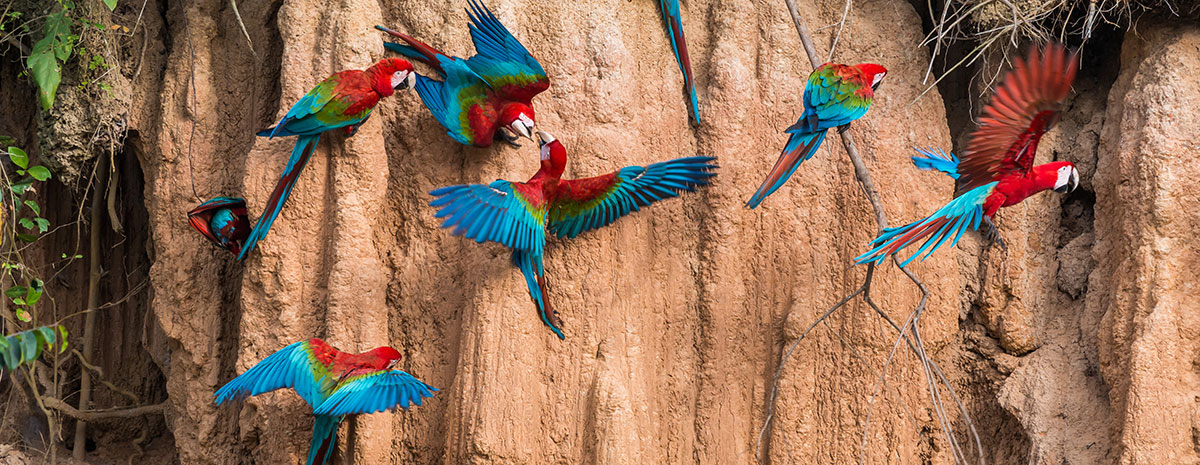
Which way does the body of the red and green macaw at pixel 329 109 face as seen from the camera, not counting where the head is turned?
to the viewer's right

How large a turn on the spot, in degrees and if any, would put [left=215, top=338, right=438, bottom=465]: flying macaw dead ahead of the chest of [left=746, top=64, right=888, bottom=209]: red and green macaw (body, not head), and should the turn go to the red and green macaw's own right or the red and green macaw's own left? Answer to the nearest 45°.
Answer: approximately 135° to the red and green macaw's own left

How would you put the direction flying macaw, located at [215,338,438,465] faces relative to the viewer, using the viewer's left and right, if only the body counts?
facing away from the viewer and to the right of the viewer

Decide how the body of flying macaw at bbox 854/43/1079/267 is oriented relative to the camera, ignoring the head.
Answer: to the viewer's right

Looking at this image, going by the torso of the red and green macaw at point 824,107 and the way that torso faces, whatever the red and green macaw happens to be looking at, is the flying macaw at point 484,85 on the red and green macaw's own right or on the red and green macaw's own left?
on the red and green macaw's own left

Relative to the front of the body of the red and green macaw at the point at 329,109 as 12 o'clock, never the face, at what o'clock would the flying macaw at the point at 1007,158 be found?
The flying macaw is roughly at 1 o'clock from the red and green macaw.

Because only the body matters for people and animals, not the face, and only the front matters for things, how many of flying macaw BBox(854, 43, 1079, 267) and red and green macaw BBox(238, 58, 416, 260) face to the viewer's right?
2

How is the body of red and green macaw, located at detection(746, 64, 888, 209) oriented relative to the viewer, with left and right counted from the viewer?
facing away from the viewer and to the right of the viewer

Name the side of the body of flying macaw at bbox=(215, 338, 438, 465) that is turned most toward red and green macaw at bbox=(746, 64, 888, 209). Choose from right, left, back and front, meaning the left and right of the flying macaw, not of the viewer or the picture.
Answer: right

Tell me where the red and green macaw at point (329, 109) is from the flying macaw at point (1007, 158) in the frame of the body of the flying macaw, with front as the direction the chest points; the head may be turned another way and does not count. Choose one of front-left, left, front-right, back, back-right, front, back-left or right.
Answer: back

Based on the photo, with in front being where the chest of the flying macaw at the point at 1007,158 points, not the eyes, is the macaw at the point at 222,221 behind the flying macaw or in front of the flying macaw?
behind
